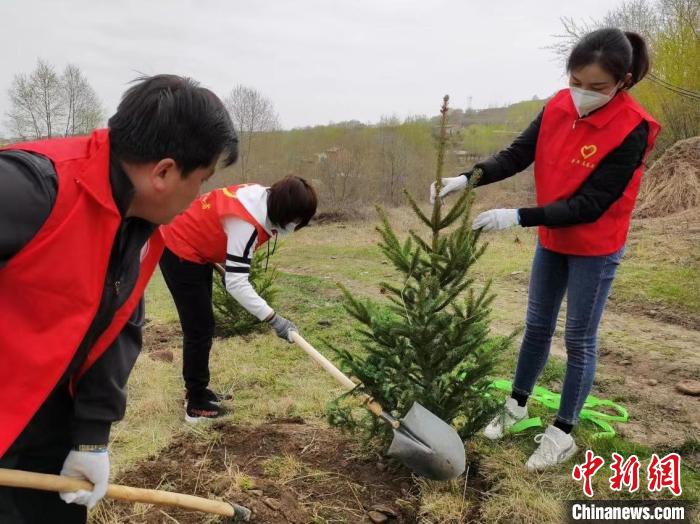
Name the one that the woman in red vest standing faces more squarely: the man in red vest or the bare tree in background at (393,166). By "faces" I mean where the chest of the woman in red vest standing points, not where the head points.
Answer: the man in red vest

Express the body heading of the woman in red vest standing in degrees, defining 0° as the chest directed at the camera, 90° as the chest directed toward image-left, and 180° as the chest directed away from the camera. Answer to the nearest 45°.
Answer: approximately 45°

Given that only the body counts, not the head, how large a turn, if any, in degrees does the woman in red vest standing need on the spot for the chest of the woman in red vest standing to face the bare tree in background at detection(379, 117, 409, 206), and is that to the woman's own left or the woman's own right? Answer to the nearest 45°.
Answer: approximately 135° to the woman's own right

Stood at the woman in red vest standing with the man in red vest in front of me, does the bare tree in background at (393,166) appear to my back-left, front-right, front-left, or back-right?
back-right

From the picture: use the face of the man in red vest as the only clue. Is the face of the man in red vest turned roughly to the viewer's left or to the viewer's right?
to the viewer's right

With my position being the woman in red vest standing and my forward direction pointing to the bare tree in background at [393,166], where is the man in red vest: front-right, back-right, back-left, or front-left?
back-left

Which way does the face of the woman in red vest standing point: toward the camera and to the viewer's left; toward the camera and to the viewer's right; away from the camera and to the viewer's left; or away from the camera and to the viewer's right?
toward the camera and to the viewer's left

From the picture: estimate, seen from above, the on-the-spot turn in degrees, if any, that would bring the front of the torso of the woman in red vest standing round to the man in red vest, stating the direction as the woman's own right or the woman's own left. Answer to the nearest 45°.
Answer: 0° — they already face them
